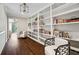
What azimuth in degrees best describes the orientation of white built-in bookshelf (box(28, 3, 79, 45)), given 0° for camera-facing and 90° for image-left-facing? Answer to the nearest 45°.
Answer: approximately 45°
